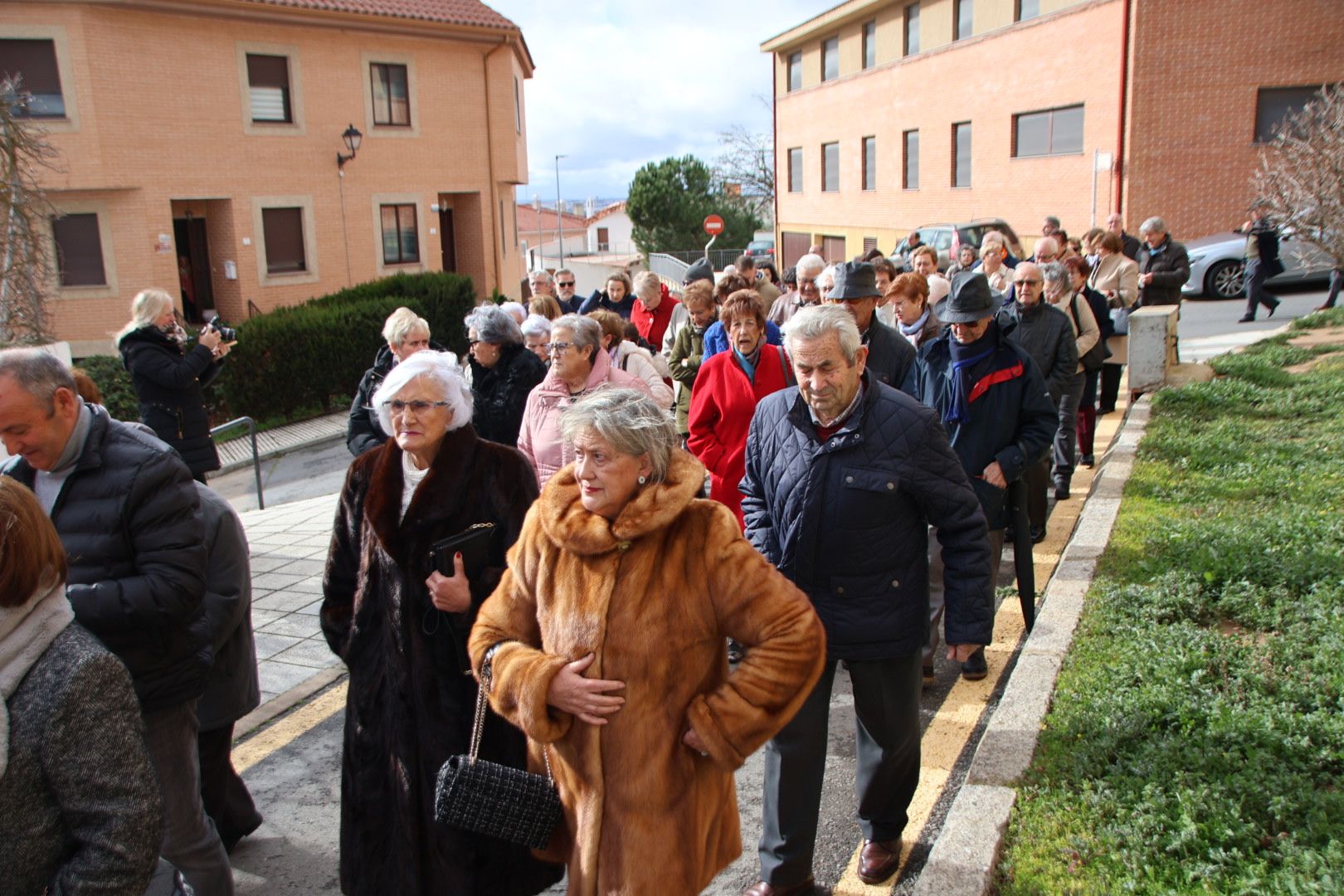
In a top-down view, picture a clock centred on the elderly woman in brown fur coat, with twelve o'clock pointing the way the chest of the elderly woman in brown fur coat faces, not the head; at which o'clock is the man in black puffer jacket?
The man in black puffer jacket is roughly at 2 o'clock from the elderly woman in brown fur coat.

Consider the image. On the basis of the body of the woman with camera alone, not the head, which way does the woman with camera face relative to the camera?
to the viewer's right

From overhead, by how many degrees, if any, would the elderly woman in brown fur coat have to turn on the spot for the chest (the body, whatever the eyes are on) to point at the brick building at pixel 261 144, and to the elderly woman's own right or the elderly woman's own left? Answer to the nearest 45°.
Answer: approximately 135° to the elderly woman's own right

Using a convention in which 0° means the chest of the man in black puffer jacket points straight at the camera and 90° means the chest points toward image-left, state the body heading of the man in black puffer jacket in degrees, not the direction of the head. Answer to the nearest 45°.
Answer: approximately 45°

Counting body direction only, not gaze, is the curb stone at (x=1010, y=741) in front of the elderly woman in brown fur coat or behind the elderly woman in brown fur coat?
behind

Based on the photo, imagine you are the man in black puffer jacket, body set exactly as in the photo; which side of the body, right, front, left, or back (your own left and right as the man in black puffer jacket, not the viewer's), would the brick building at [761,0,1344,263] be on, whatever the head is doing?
back

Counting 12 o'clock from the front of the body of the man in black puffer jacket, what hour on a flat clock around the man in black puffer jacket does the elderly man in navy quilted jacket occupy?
The elderly man in navy quilted jacket is roughly at 8 o'clock from the man in black puffer jacket.

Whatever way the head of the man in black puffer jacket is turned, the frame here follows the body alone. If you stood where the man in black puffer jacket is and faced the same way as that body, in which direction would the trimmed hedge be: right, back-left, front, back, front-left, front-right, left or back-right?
back-right
